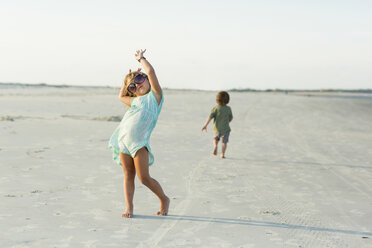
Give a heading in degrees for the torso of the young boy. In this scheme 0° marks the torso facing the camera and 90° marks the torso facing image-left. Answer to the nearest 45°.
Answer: approximately 180°

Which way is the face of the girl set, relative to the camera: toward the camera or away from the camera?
toward the camera

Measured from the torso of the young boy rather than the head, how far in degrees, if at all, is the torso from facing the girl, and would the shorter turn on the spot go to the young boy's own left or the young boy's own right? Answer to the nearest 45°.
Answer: approximately 180°
